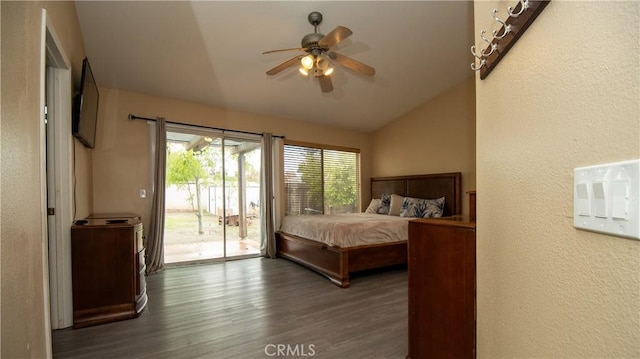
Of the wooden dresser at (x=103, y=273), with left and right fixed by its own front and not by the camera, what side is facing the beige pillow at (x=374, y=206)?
front

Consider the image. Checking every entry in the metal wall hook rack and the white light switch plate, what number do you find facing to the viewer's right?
0

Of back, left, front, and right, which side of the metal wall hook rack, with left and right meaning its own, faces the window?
right

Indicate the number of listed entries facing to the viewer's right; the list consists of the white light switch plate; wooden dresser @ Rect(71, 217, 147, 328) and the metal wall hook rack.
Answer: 1

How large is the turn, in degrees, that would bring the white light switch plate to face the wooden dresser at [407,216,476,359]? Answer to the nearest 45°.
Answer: approximately 90° to its right

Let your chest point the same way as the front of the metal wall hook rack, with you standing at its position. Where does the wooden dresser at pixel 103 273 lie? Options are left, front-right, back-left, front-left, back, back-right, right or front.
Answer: front-right

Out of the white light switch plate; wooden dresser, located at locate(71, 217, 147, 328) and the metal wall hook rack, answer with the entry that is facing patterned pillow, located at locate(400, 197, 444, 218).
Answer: the wooden dresser

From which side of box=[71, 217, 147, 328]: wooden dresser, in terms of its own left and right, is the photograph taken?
right

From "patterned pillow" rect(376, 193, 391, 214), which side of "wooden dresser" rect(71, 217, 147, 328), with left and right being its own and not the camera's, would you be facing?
front

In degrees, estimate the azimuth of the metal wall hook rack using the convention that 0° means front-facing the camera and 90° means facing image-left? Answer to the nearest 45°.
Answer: approximately 45°

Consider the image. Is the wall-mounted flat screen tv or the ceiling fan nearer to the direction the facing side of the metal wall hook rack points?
the wall-mounted flat screen tv

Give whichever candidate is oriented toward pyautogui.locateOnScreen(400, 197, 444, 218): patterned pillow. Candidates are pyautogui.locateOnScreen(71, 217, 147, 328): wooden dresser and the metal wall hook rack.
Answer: the wooden dresser
